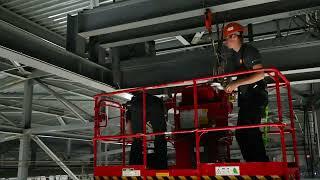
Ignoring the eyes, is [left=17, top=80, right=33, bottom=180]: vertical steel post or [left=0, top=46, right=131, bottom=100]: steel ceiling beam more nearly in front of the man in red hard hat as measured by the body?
the steel ceiling beam

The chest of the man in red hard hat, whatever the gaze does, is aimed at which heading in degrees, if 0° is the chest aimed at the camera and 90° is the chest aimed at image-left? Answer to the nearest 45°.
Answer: approximately 45°

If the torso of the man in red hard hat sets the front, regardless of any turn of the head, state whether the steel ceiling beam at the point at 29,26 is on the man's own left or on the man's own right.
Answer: on the man's own right

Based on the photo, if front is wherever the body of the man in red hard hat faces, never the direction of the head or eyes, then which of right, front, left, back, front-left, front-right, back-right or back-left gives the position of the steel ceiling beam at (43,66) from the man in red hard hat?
front-right
